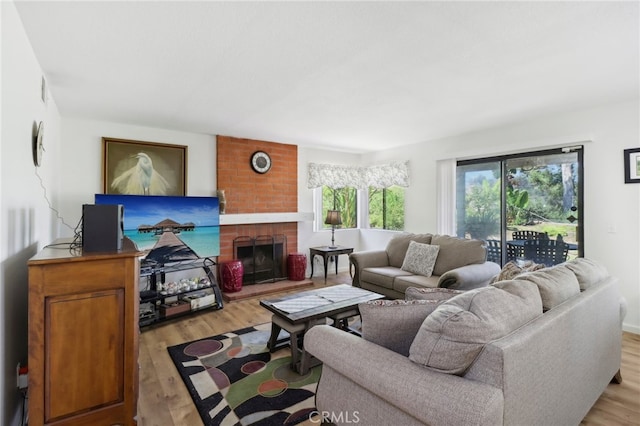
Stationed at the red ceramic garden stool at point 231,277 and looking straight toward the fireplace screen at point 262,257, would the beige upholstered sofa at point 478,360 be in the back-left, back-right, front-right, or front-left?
back-right

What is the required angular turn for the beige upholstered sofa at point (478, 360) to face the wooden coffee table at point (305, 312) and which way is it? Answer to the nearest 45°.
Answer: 0° — it already faces it

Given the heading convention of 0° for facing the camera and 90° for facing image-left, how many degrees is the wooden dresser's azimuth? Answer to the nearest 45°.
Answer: approximately 270°

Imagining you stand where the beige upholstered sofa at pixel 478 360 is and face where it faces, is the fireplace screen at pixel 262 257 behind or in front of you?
in front

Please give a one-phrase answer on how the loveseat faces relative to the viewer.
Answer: facing the viewer and to the left of the viewer

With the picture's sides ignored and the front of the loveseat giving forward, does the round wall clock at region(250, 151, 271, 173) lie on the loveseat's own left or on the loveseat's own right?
on the loveseat's own right

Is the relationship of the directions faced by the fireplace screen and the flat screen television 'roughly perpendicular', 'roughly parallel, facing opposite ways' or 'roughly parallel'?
roughly parallel

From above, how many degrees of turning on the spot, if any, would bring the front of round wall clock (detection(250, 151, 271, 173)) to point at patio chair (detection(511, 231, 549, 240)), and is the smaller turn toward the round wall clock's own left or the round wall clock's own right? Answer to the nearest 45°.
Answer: approximately 45° to the round wall clock's own left

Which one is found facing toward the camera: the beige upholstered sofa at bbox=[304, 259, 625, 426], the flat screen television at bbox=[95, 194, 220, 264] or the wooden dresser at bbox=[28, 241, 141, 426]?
the flat screen television

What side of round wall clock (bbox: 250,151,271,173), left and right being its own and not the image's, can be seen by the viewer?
front

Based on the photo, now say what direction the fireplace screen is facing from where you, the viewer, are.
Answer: facing the viewer

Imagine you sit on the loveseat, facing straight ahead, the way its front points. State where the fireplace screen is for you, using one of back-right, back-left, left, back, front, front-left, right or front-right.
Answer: front-right

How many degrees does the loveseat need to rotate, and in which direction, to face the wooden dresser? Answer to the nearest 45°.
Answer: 0° — it already faces it

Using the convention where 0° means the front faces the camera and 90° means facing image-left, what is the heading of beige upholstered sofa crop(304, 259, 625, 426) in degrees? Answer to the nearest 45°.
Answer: approximately 135°

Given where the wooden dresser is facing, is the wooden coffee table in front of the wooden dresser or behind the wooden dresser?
in front

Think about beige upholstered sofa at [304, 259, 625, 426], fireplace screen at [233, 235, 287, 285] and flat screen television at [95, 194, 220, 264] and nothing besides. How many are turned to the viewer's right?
0

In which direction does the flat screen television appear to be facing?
toward the camera
